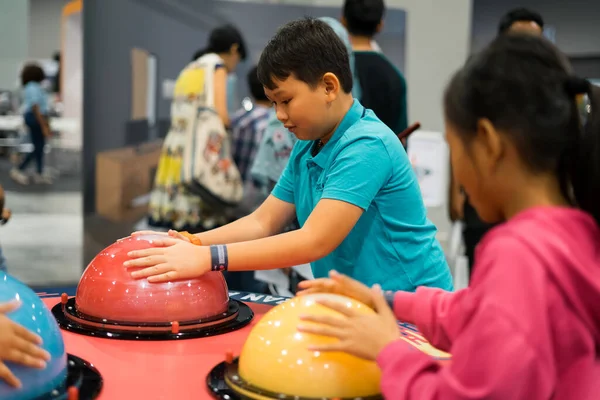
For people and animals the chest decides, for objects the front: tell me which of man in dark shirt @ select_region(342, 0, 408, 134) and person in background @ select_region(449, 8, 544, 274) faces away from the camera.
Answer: the man in dark shirt

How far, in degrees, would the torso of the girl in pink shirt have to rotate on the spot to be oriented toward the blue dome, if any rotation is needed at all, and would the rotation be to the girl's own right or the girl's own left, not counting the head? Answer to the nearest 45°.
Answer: approximately 45° to the girl's own left

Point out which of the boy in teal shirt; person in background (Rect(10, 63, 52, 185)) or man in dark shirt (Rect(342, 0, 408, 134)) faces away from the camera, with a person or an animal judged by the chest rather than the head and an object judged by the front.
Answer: the man in dark shirt

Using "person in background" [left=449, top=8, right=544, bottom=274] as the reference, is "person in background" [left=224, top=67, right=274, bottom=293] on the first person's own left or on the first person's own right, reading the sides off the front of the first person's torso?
on the first person's own right

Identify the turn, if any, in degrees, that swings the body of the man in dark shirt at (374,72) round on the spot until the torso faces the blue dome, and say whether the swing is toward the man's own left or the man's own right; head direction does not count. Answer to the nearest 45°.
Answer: approximately 180°

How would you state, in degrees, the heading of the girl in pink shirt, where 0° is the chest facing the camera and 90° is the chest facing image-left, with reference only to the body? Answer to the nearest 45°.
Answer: approximately 135°

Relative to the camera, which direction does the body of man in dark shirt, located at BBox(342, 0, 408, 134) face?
away from the camera

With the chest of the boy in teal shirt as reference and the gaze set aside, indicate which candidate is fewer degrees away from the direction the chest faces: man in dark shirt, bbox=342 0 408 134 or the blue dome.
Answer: the blue dome

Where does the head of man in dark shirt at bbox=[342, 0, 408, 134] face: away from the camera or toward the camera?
away from the camera
